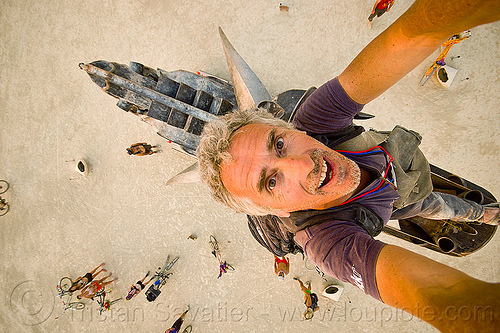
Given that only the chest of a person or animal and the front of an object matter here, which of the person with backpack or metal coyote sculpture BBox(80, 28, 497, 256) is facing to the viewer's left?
the metal coyote sculpture

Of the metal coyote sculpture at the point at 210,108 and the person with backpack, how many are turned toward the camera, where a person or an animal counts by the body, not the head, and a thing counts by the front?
1

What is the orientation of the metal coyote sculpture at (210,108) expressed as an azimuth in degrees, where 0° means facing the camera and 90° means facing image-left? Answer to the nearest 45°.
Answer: approximately 90°

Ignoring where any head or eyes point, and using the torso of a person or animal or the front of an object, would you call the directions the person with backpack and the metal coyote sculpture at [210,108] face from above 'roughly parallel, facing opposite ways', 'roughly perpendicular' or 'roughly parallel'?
roughly perpendicular
